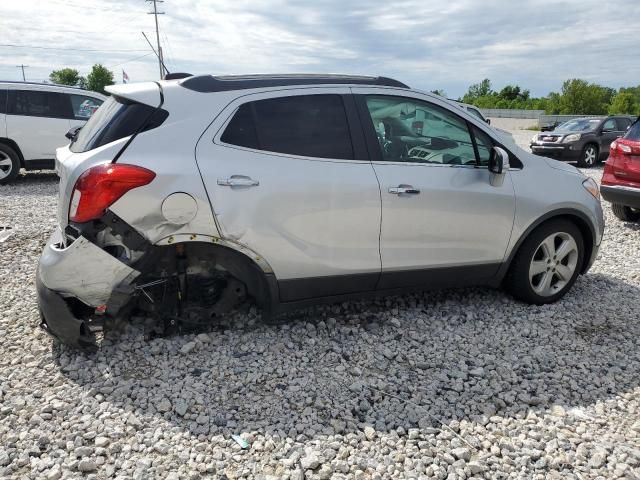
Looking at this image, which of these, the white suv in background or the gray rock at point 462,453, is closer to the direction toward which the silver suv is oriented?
the gray rock

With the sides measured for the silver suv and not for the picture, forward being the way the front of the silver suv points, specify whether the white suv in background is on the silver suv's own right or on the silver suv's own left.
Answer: on the silver suv's own left

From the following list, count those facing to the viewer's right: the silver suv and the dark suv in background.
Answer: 1

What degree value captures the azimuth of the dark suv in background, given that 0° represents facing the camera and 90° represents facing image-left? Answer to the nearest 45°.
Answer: approximately 45°

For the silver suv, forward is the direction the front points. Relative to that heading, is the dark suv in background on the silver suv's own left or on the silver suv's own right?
on the silver suv's own left

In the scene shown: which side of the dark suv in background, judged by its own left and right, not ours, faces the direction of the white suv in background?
front

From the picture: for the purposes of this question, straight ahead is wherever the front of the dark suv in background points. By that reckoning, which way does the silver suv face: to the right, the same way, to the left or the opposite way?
the opposite way

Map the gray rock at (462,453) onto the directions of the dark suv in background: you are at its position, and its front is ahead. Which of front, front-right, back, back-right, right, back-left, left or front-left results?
front-left

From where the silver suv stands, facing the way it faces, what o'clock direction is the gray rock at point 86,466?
The gray rock is roughly at 4 o'clock from the silver suv.

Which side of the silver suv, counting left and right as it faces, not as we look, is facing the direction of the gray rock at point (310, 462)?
right

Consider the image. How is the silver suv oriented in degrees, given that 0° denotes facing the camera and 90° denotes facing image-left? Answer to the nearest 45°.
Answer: approximately 270°
